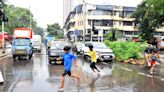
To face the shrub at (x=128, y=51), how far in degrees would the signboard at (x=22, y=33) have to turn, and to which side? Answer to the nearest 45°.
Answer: approximately 45° to its left

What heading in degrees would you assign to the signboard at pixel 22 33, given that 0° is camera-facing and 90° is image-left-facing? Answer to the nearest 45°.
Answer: approximately 0°
